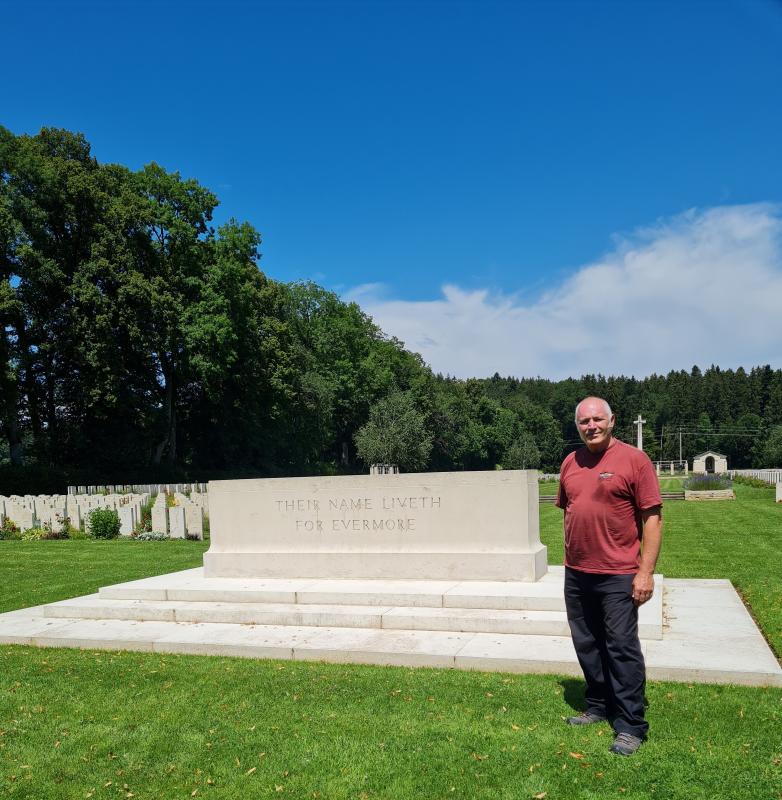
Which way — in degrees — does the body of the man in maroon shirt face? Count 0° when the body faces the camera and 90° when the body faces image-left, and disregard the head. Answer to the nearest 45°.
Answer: approximately 45°

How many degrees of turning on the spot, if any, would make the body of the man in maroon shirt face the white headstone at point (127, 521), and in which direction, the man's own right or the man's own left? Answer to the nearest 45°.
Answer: approximately 90° to the man's own right

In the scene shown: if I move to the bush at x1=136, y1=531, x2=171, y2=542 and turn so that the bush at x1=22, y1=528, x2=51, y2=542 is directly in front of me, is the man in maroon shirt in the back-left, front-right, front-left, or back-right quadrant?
back-left

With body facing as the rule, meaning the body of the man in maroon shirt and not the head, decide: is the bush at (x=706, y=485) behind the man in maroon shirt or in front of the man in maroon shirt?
behind

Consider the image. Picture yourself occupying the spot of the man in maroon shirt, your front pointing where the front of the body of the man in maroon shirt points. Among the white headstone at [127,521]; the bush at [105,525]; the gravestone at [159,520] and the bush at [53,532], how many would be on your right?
4

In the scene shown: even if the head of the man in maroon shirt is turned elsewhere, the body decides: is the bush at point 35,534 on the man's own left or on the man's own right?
on the man's own right

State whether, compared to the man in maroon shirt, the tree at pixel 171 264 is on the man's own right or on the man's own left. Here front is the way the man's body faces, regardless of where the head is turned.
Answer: on the man's own right

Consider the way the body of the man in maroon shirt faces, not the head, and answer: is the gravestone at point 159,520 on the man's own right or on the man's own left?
on the man's own right

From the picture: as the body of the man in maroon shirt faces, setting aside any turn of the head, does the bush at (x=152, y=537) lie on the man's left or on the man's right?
on the man's right

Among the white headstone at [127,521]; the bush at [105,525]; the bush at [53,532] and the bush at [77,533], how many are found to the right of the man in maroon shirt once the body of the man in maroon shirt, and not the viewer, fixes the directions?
4

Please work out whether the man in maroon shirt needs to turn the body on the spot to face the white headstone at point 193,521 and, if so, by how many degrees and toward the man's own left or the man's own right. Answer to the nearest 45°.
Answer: approximately 90° to the man's own right

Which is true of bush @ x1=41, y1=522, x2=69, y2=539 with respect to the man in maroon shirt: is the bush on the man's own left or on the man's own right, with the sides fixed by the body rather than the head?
on the man's own right

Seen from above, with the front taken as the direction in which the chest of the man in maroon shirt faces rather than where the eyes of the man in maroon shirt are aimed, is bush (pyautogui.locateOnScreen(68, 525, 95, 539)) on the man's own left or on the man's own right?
on the man's own right
